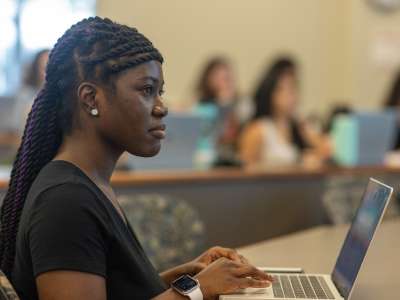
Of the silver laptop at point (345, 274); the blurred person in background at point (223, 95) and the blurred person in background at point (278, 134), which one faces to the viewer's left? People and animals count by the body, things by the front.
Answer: the silver laptop

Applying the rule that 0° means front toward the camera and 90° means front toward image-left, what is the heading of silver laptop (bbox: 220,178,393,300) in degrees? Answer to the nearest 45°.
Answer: approximately 90°

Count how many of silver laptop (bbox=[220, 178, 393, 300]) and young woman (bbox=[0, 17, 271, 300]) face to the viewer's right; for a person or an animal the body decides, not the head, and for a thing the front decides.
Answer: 1

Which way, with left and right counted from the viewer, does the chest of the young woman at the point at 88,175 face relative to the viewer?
facing to the right of the viewer

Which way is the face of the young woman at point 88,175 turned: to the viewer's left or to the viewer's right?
to the viewer's right

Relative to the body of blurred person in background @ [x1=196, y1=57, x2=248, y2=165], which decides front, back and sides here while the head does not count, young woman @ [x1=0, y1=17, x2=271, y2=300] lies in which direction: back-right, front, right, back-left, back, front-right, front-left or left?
front-right
